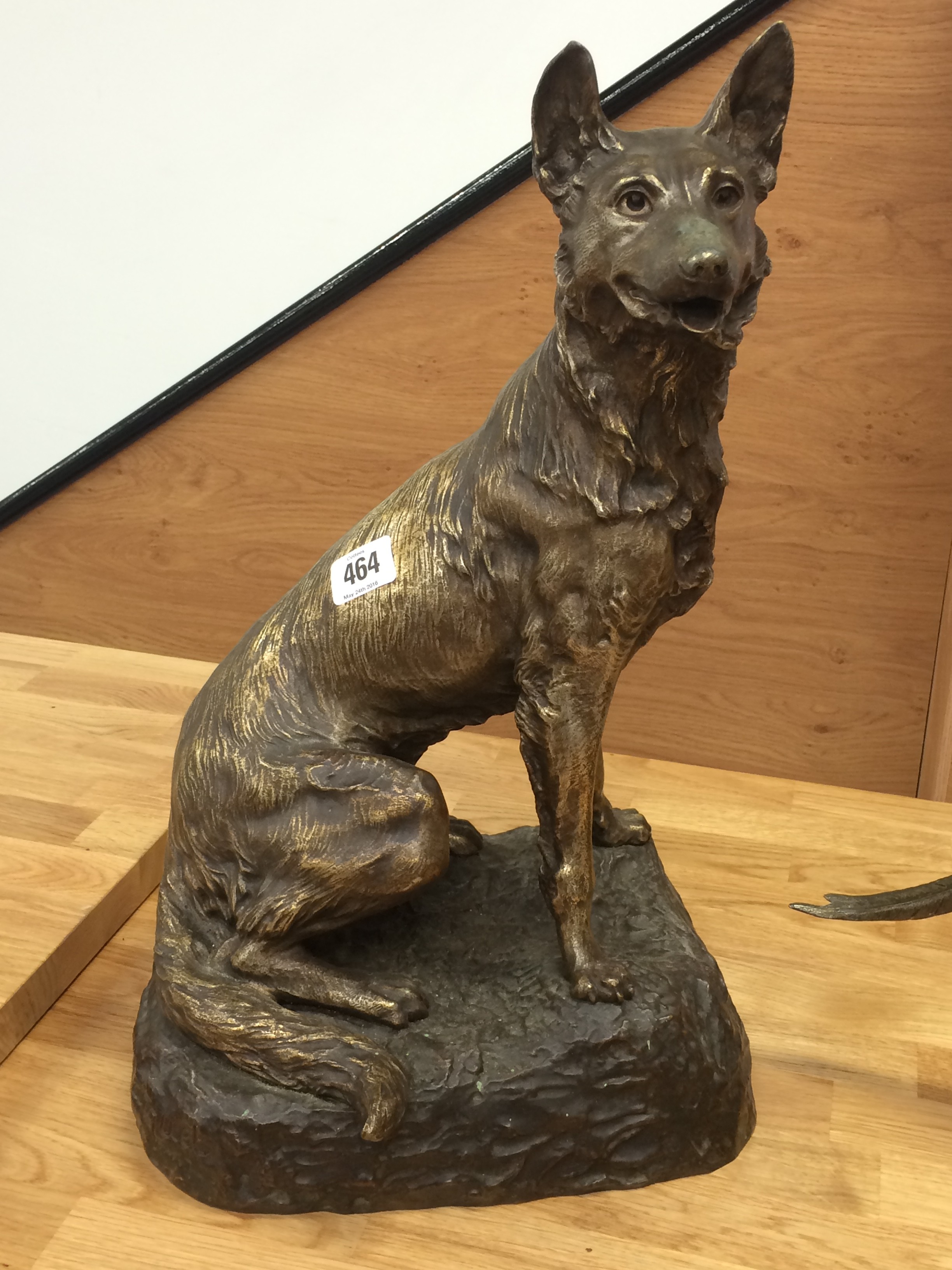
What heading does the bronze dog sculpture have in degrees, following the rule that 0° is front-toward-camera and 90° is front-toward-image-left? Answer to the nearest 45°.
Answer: approximately 315°

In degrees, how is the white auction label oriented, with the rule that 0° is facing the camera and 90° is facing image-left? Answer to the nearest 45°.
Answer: approximately 0°

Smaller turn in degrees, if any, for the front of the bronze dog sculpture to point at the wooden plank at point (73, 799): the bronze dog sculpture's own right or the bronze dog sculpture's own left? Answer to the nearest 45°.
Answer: approximately 180°
